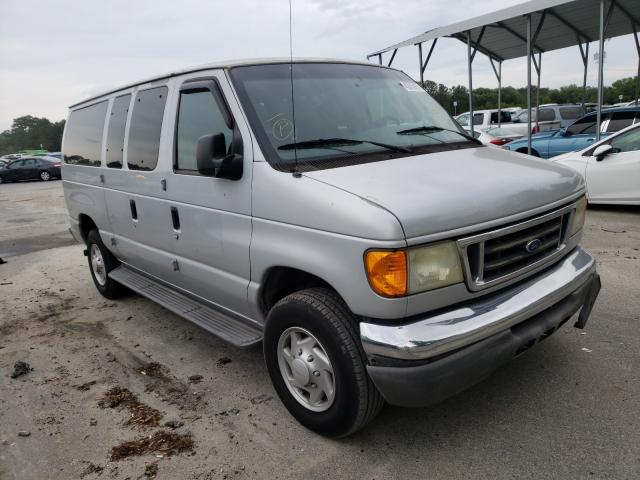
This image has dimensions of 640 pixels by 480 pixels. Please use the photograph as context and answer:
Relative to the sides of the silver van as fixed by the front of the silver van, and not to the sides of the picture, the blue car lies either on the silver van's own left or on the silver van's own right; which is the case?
on the silver van's own left

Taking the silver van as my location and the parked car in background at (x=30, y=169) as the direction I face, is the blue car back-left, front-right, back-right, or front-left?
front-right

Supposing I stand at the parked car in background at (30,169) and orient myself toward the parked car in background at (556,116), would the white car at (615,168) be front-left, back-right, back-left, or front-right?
front-right

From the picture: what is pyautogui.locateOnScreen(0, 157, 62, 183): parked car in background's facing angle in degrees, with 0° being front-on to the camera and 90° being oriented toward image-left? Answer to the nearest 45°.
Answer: approximately 90°

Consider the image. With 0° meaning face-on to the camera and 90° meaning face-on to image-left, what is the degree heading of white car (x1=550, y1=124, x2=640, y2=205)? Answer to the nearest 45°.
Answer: approximately 90°

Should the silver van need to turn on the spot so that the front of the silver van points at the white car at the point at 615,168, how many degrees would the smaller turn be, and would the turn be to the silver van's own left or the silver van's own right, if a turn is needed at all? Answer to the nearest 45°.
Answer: approximately 90° to the silver van's own left

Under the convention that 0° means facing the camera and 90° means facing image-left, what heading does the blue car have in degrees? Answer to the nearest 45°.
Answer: approximately 90°

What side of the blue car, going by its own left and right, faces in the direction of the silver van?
left

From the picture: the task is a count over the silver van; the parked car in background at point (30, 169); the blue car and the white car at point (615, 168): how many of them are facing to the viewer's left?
3

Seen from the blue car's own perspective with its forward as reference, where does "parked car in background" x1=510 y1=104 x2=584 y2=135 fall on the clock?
The parked car in background is roughly at 3 o'clock from the blue car.

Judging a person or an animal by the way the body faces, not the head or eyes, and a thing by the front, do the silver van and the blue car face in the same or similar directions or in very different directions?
very different directions
